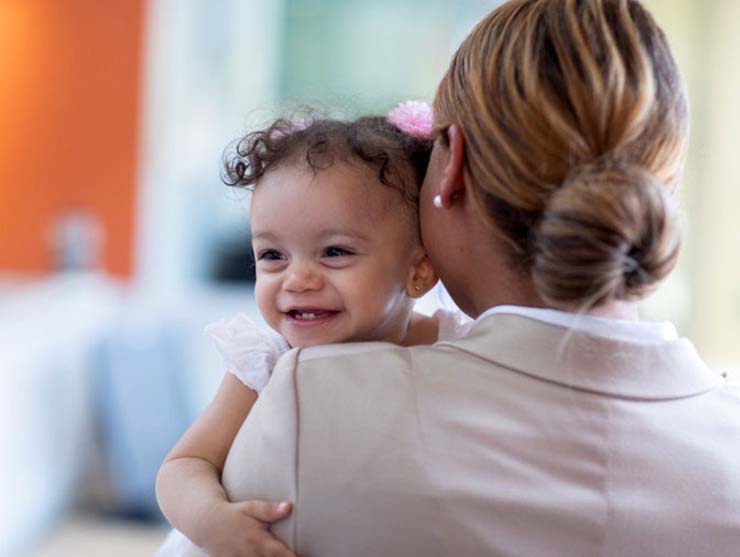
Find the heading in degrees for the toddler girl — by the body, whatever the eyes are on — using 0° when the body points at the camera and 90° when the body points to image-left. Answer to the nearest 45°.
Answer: approximately 0°

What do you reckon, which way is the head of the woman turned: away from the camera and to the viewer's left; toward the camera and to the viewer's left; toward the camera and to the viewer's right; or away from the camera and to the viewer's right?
away from the camera and to the viewer's left

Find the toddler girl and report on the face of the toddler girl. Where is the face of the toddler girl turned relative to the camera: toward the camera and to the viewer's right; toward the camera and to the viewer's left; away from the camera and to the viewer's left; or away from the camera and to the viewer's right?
toward the camera and to the viewer's left

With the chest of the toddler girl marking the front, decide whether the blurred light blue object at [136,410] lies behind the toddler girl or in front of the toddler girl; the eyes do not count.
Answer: behind
